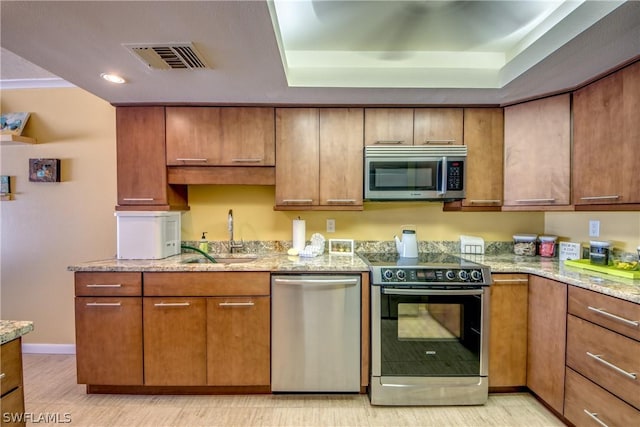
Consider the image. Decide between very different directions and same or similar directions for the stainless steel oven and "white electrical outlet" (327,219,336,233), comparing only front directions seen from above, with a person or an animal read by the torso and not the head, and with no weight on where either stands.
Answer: same or similar directions

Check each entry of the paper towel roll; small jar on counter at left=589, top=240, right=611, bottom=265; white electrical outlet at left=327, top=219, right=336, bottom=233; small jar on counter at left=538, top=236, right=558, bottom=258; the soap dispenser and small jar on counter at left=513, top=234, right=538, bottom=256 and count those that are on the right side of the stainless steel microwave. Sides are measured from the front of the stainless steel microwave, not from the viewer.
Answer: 3

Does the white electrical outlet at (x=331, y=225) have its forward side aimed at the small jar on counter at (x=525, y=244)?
no

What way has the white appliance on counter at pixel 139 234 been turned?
to the viewer's right

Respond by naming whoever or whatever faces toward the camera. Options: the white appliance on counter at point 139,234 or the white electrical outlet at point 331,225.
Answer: the white electrical outlet

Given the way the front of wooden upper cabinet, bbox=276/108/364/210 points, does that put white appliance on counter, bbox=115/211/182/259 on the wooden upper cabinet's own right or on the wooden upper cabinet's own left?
on the wooden upper cabinet's own right

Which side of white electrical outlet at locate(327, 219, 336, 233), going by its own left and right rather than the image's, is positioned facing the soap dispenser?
right

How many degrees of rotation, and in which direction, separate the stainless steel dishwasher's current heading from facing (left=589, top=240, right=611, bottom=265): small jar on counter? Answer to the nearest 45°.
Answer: approximately 90° to its left

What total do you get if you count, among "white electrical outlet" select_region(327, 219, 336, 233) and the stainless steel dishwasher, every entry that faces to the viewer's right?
0

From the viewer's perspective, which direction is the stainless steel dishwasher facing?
toward the camera

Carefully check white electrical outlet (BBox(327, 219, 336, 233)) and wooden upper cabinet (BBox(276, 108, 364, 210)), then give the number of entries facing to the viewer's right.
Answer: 0

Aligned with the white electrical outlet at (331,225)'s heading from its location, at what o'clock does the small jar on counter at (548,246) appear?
The small jar on counter is roughly at 9 o'clock from the white electrical outlet.

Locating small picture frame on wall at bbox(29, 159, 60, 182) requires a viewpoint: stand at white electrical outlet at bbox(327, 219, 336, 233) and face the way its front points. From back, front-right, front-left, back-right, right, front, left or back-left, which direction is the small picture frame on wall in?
right
